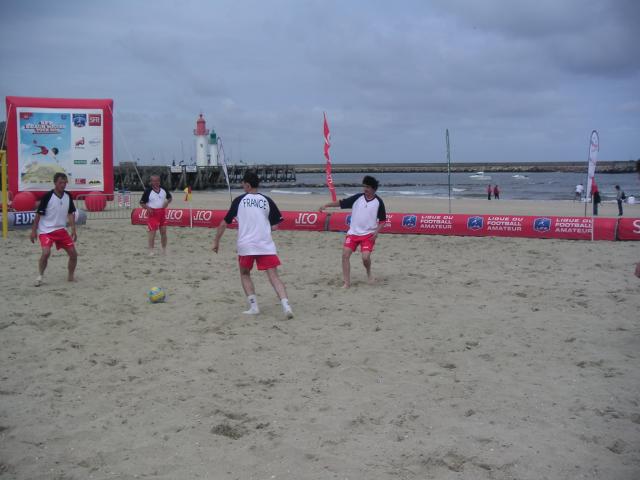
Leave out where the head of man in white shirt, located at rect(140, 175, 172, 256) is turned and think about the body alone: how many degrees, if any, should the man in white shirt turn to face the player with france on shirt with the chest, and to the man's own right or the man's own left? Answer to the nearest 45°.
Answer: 0° — they already face them

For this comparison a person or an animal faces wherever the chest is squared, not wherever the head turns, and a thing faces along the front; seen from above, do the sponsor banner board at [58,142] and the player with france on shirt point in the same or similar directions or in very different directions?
very different directions

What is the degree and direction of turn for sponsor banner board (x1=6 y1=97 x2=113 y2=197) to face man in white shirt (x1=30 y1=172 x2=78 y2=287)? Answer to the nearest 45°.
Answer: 0° — it already faces them

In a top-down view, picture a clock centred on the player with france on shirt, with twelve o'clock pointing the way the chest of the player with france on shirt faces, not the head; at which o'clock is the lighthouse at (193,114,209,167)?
The lighthouse is roughly at 12 o'clock from the player with france on shirt.

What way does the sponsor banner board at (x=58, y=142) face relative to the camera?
toward the camera

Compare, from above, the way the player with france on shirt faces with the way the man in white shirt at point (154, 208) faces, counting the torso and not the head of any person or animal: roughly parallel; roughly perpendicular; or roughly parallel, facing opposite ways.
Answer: roughly parallel, facing opposite ways

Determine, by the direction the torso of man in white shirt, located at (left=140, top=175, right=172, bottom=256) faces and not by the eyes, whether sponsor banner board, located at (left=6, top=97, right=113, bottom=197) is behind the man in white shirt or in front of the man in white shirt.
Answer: behind

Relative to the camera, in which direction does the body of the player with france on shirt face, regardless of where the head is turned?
away from the camera

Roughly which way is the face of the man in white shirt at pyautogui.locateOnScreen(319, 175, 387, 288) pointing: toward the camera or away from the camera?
toward the camera

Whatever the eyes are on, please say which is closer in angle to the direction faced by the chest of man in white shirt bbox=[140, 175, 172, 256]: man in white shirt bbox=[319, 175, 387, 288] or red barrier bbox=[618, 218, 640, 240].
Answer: the man in white shirt

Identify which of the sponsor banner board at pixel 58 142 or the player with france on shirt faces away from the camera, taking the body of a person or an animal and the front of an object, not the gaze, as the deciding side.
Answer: the player with france on shirt

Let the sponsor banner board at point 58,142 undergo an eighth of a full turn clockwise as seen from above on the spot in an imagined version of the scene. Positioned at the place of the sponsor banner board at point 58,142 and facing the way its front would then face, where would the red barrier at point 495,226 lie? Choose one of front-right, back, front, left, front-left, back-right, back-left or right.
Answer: left

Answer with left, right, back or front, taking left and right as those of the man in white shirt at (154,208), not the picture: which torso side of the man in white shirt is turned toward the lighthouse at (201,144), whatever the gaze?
back

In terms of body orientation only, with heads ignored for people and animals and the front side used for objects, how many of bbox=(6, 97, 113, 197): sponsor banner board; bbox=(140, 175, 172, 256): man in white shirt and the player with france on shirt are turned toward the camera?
2

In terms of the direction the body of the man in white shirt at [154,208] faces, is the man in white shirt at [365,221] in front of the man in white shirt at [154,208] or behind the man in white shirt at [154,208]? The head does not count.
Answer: in front

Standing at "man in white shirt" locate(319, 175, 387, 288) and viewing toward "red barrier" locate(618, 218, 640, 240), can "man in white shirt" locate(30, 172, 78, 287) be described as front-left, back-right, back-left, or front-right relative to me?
back-left
